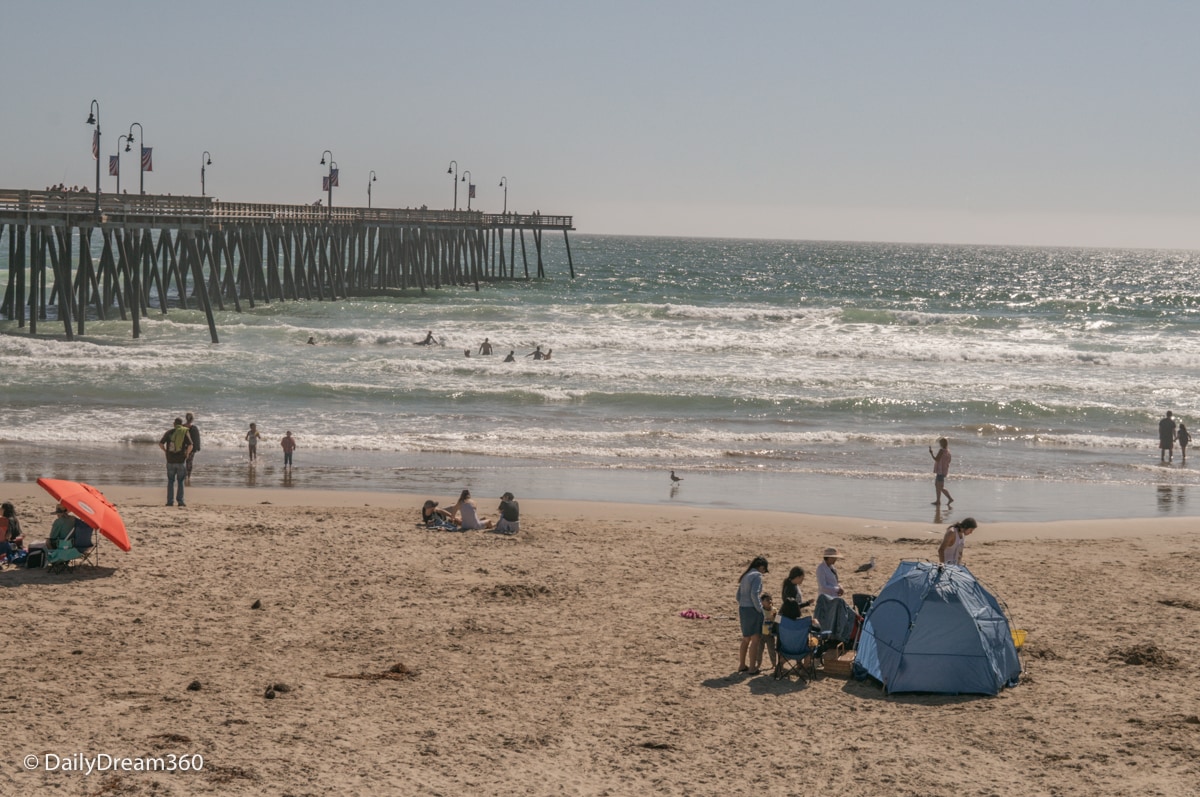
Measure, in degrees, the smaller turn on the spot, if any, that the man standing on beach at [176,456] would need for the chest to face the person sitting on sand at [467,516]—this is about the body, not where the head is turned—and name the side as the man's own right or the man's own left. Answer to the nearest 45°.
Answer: approximately 135° to the man's own right

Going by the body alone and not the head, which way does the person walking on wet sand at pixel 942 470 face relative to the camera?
to the viewer's left

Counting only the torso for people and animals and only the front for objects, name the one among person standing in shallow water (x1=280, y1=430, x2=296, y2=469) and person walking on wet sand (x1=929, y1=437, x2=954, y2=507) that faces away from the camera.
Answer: person standing in shallow water (x1=280, y1=430, x2=296, y2=469)

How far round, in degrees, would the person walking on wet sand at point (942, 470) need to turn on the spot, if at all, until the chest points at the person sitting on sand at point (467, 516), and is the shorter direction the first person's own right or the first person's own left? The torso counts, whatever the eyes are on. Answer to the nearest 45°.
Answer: approximately 45° to the first person's own left

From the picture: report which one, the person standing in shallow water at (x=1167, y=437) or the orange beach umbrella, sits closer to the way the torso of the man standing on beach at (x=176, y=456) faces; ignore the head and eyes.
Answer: the person standing in shallow water

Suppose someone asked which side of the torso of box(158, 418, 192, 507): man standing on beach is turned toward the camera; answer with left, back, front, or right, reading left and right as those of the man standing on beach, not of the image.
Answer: back

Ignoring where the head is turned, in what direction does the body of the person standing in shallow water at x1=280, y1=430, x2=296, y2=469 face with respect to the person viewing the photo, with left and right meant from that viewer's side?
facing away from the viewer
